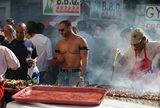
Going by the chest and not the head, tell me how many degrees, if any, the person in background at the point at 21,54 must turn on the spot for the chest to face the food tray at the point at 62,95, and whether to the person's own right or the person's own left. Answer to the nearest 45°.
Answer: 0° — they already face it

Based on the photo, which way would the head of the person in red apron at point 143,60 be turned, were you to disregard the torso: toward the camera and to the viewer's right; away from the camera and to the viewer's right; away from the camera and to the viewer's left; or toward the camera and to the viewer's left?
toward the camera and to the viewer's left

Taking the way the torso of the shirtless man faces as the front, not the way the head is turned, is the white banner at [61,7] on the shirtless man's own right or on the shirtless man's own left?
on the shirtless man's own right

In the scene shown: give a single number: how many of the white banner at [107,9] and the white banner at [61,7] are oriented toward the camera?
2

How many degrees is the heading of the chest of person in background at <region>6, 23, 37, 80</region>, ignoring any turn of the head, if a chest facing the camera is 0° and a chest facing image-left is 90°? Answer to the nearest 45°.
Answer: approximately 0°

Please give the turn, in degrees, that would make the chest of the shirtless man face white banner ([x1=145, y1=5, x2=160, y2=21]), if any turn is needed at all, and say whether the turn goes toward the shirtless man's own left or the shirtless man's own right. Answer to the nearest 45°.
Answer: approximately 180°
